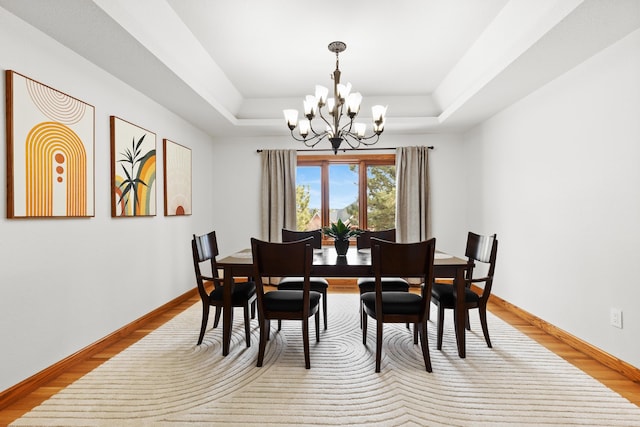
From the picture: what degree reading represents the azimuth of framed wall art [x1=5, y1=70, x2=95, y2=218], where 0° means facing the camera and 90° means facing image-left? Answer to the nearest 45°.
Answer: approximately 315°

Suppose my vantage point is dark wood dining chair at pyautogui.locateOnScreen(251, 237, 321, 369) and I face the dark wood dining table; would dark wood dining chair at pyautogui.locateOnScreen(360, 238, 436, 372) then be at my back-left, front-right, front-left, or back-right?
front-right

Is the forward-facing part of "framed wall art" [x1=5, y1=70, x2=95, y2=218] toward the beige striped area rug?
yes

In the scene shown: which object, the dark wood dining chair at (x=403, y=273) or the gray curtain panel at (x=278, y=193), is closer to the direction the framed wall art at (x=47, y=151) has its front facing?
the dark wood dining chair

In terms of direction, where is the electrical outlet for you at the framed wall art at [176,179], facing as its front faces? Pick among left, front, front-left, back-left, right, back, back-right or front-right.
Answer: front

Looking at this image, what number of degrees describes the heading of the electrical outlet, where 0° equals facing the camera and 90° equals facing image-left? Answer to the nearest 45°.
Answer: approximately 45°

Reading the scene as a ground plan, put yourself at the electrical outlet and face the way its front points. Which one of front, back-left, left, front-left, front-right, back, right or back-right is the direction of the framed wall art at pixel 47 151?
front

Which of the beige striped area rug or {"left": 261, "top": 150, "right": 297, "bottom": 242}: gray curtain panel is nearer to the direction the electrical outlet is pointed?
the beige striped area rug

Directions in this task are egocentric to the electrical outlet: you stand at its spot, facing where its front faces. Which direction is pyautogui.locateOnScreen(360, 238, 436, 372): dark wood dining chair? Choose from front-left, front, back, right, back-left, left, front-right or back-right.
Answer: front

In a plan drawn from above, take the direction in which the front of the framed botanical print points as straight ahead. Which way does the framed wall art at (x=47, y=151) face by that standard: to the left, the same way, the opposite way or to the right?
the same way

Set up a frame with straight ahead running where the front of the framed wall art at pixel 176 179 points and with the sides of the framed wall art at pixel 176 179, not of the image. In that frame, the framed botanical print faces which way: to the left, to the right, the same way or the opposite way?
the same way

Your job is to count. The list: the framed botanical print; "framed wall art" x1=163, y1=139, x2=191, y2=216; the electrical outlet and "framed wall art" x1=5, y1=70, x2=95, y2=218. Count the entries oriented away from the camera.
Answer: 0

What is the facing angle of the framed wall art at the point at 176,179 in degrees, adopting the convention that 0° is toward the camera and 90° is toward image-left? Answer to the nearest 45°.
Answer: approximately 315°

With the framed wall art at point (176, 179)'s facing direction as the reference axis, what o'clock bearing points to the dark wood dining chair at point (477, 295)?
The dark wood dining chair is roughly at 12 o'clock from the framed wall art.

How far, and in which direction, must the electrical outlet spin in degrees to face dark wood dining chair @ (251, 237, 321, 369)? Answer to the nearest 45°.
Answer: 0° — it already faces it

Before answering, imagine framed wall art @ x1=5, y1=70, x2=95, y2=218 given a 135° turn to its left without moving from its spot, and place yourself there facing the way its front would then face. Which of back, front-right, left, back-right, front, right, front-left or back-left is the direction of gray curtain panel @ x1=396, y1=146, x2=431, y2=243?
right

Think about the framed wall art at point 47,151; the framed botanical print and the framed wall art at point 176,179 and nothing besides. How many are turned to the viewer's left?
0
